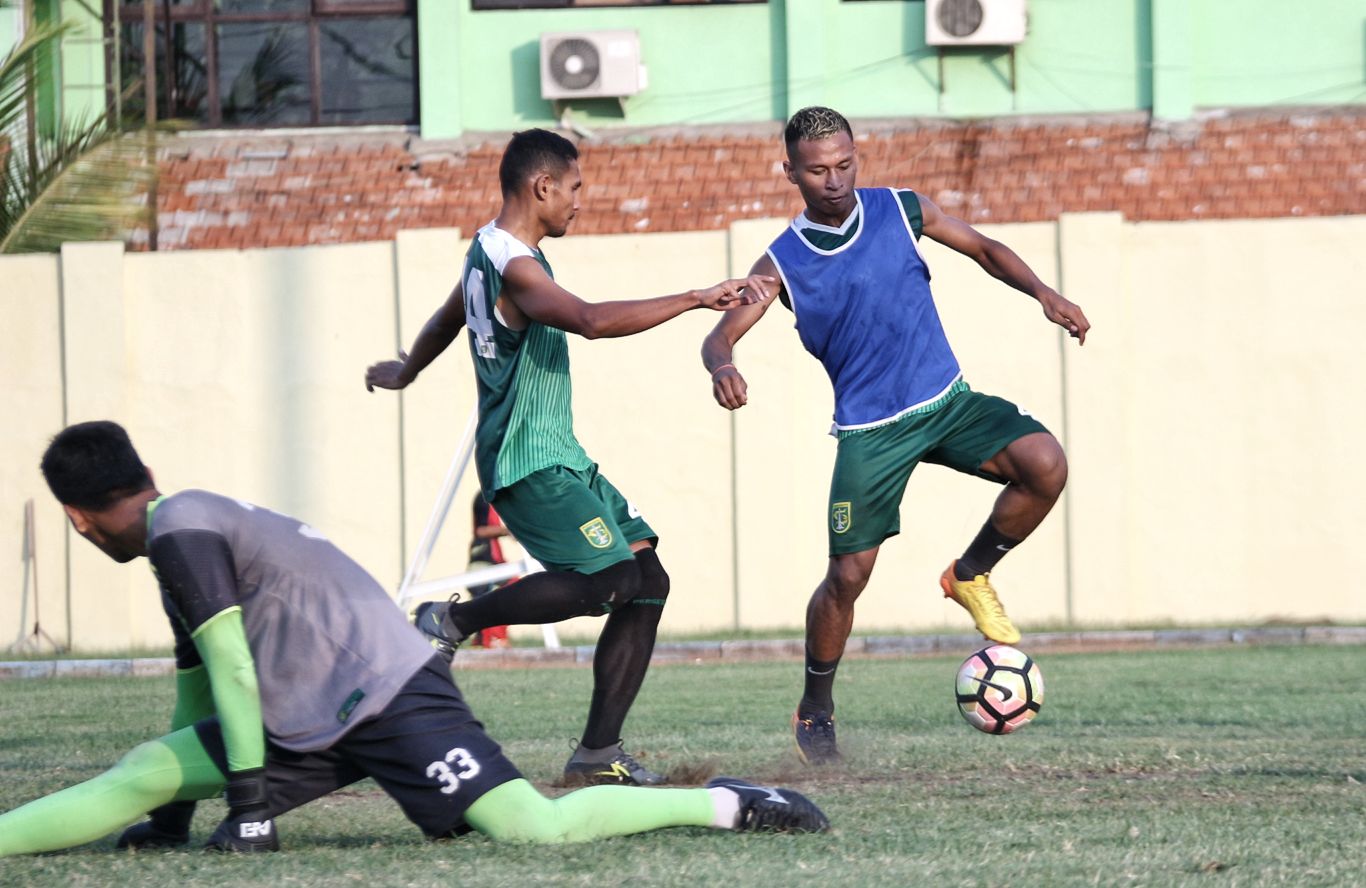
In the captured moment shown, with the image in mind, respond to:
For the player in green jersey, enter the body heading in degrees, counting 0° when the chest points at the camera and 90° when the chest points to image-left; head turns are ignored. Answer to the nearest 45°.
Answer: approximately 270°

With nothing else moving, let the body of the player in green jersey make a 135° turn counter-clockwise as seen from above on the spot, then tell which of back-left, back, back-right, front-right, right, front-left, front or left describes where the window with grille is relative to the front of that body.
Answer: front-right

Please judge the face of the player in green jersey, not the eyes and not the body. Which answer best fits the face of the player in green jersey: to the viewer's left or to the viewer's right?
to the viewer's right

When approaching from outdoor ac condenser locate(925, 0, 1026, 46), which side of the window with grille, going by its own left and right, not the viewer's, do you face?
left

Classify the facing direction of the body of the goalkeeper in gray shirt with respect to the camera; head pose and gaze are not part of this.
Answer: to the viewer's left

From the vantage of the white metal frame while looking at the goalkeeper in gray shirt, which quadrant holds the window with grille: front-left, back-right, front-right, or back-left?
back-right

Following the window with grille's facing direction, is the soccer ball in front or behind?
in front

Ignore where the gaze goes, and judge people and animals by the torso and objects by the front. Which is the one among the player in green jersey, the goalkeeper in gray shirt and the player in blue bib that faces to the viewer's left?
the goalkeeper in gray shirt

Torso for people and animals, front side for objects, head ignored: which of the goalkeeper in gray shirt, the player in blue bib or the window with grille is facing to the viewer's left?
the goalkeeper in gray shirt

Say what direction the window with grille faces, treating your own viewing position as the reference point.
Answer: facing the viewer
